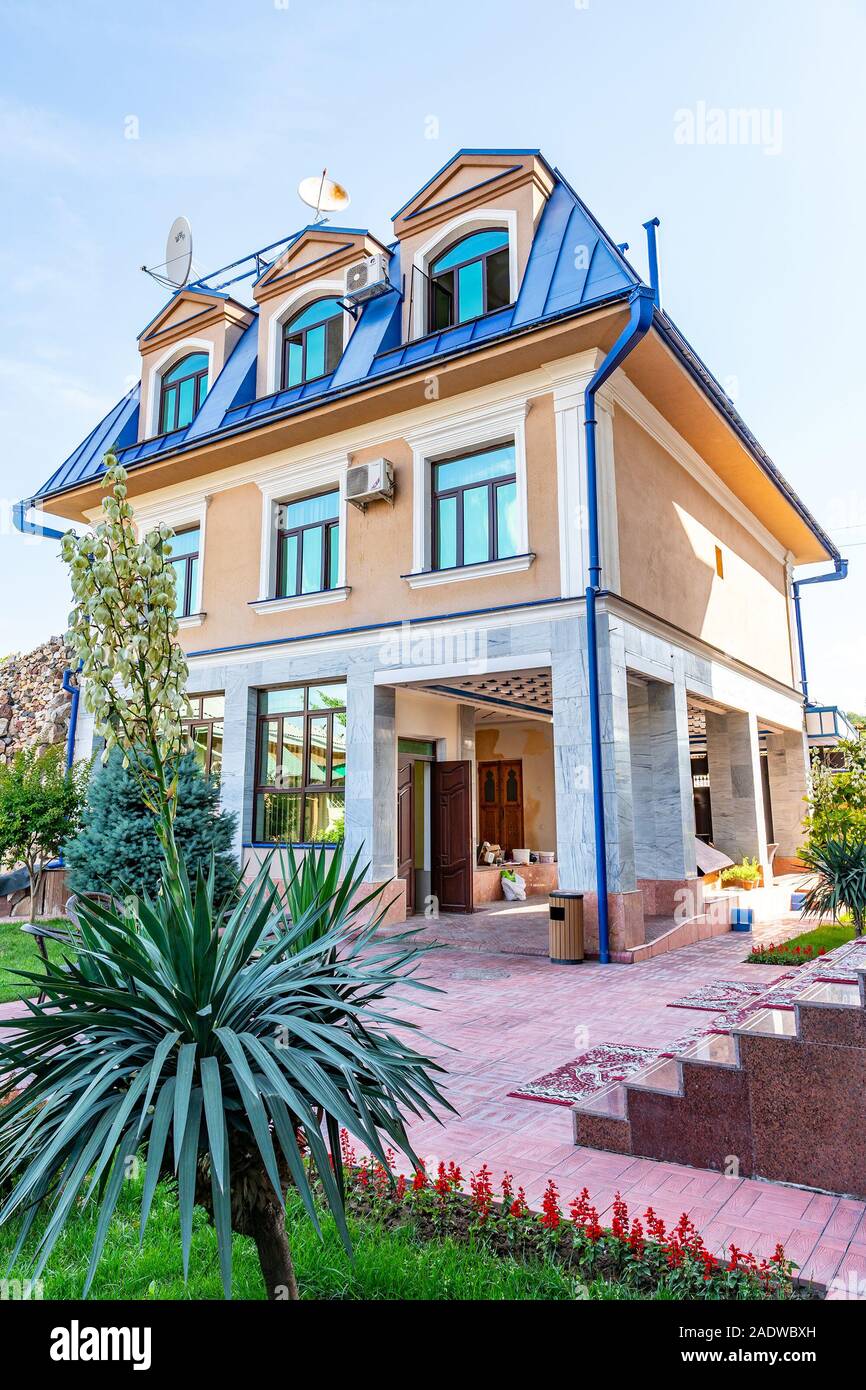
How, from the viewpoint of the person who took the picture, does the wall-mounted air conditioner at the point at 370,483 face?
facing the viewer and to the left of the viewer

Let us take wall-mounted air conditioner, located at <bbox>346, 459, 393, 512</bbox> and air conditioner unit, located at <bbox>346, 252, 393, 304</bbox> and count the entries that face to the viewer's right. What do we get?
0

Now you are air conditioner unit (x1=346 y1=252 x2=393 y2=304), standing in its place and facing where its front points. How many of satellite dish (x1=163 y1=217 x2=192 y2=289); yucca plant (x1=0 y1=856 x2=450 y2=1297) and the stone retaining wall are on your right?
2

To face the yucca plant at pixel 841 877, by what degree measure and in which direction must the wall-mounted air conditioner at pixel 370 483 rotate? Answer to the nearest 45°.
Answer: approximately 90° to its left

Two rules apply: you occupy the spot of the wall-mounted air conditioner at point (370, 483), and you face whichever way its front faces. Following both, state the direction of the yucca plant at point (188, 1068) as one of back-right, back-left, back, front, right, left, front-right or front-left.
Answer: front-left

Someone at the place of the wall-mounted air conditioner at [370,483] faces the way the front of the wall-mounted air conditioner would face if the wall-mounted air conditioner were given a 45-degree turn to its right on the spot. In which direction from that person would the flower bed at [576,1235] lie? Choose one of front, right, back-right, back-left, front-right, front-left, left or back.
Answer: left

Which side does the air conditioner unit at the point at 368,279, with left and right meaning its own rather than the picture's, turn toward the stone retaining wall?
right
